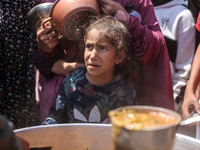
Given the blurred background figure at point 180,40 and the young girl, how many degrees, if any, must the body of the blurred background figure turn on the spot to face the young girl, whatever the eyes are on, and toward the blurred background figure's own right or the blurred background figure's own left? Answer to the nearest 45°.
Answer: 0° — they already face them

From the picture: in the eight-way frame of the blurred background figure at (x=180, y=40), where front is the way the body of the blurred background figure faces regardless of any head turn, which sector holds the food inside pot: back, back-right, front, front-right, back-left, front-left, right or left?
front-left

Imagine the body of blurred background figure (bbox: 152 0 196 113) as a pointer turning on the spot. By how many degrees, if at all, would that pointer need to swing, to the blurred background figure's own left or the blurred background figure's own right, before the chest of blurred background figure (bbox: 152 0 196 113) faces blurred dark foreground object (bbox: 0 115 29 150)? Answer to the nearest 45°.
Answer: approximately 45° to the blurred background figure's own left

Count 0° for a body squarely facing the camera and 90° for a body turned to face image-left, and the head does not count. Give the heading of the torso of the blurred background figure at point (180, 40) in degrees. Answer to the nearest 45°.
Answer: approximately 45°

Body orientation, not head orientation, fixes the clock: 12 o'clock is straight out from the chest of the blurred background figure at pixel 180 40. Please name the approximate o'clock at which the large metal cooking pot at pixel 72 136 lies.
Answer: The large metal cooking pot is roughly at 11 o'clock from the blurred background figure.
